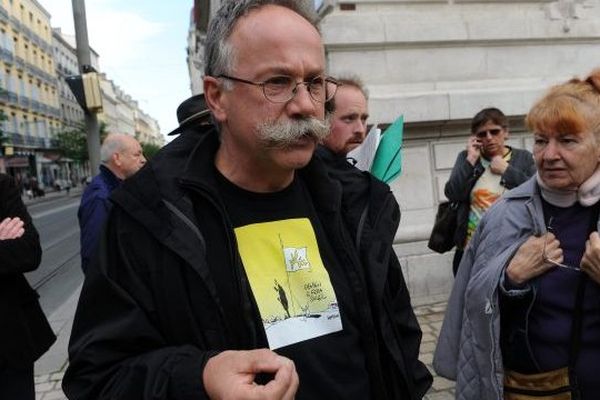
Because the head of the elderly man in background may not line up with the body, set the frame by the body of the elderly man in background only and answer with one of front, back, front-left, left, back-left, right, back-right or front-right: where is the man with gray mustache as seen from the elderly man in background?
right

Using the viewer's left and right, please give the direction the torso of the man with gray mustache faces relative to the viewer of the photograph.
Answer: facing the viewer and to the right of the viewer

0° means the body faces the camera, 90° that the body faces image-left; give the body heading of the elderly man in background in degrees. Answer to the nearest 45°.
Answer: approximately 270°

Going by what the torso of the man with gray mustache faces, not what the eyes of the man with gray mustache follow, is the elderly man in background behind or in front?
behind

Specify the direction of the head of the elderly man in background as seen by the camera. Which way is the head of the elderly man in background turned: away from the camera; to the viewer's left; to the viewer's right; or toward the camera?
to the viewer's right

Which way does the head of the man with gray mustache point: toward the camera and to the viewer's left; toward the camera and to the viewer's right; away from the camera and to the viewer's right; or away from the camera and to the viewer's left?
toward the camera and to the viewer's right

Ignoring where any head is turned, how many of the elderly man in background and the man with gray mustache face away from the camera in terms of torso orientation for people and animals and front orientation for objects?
0
